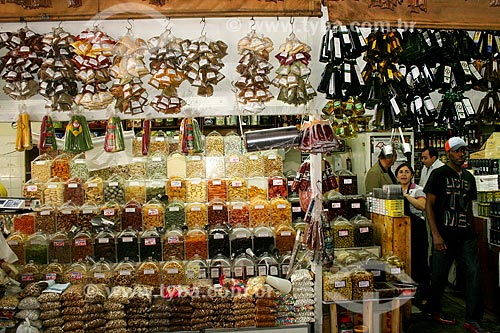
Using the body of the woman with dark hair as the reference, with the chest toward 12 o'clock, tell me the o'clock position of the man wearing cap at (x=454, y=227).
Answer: The man wearing cap is roughly at 10 o'clock from the woman with dark hair.

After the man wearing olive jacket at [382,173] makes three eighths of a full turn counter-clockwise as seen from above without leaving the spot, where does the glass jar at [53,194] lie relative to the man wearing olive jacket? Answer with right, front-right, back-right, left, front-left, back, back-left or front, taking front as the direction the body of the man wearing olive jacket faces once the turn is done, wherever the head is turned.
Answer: back-left

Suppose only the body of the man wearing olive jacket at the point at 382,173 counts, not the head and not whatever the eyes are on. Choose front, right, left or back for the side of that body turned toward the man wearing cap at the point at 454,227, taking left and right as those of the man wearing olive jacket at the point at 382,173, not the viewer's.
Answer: right

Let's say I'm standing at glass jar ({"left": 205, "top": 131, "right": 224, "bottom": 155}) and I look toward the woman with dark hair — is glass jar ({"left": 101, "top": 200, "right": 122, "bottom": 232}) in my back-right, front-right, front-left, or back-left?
back-right

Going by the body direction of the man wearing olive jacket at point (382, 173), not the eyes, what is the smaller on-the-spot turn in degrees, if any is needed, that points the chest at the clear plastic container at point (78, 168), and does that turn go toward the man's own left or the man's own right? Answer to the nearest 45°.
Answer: approximately 90° to the man's own right

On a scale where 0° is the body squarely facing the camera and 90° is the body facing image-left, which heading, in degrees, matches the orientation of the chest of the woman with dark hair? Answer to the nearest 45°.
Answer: approximately 45°

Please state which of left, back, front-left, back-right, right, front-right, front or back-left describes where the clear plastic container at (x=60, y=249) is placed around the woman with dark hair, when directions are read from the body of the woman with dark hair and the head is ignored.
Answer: front

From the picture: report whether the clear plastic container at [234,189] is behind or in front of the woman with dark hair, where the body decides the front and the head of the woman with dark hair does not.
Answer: in front

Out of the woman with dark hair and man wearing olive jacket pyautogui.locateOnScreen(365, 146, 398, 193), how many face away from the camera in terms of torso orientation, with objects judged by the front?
0

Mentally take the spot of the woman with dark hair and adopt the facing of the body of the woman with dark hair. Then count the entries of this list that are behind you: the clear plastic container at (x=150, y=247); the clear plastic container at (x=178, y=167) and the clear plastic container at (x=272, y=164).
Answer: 0
